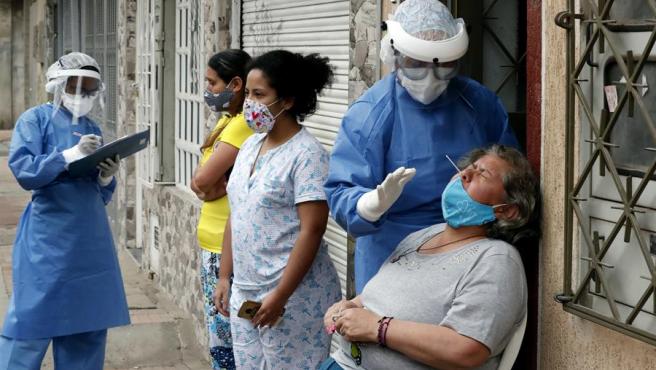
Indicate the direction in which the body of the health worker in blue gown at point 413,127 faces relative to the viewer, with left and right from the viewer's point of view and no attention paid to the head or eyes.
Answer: facing the viewer

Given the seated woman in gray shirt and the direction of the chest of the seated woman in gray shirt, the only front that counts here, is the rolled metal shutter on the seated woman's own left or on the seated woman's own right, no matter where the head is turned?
on the seated woman's own right

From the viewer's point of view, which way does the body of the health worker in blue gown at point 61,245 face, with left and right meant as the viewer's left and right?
facing the viewer and to the right of the viewer

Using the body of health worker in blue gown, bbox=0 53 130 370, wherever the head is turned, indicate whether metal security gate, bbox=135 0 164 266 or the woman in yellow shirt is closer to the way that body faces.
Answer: the woman in yellow shirt

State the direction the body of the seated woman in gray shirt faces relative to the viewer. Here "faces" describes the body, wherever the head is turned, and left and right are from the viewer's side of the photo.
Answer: facing the viewer and to the left of the viewer

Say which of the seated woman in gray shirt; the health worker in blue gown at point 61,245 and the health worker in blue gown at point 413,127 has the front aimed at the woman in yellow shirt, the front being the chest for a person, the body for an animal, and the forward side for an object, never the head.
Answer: the health worker in blue gown at point 61,245

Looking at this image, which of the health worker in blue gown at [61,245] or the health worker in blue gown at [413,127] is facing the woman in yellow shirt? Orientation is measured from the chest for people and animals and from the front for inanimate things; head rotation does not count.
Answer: the health worker in blue gown at [61,245]

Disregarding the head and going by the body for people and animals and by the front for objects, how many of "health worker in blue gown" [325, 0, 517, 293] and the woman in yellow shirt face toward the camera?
1

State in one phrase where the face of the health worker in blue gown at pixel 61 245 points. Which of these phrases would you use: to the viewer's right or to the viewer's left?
to the viewer's right
